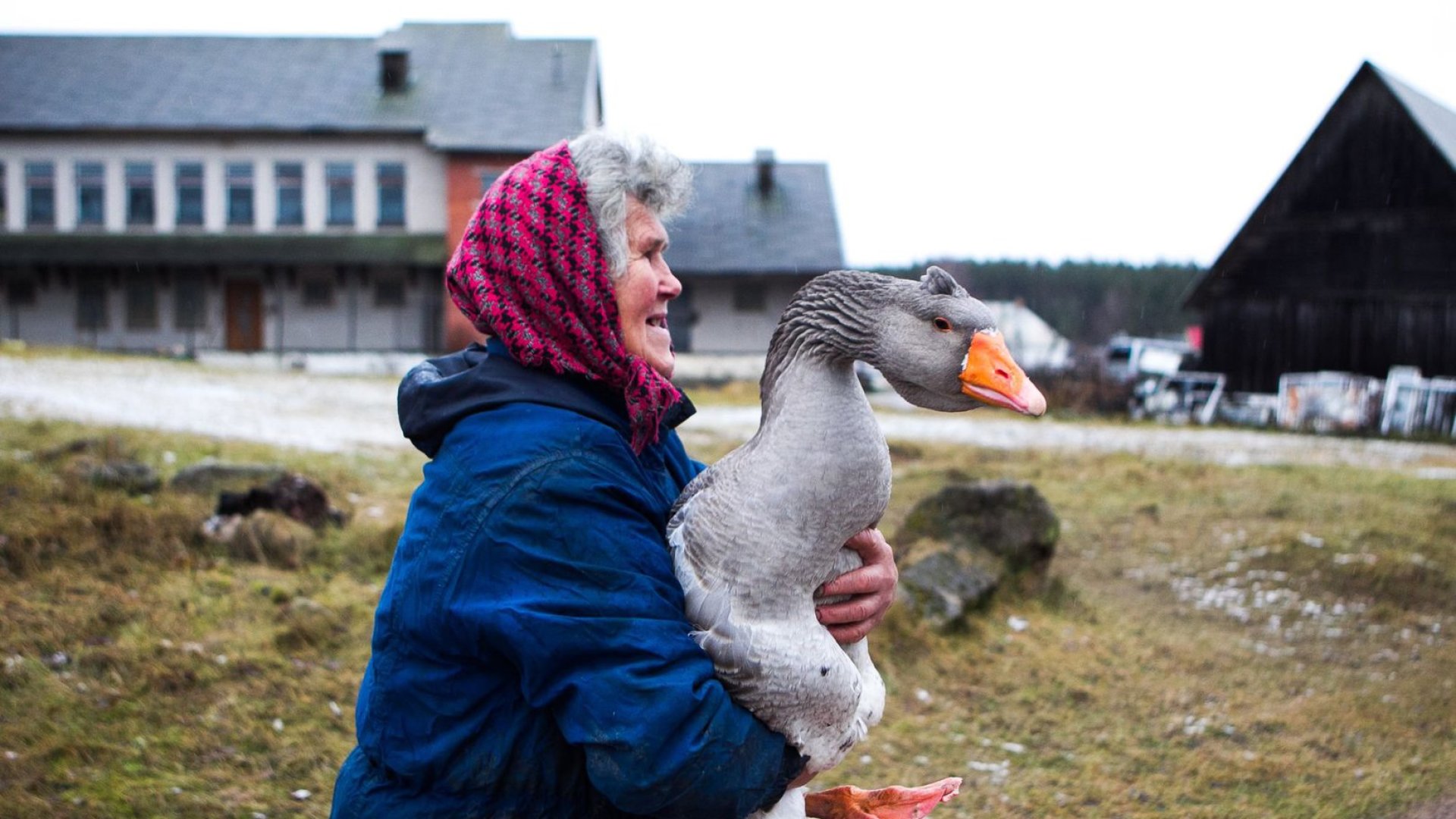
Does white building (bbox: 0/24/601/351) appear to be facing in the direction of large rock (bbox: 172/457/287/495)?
yes

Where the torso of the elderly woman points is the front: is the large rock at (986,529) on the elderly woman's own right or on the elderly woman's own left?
on the elderly woman's own left

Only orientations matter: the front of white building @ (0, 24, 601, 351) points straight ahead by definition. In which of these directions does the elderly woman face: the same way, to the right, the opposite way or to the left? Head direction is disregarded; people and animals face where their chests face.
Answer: to the left

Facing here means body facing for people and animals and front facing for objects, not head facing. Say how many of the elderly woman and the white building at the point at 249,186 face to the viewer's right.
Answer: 1

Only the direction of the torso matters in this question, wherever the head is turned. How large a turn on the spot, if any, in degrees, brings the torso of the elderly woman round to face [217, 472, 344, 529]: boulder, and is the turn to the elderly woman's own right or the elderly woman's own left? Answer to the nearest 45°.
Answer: approximately 90° to the elderly woman's own left

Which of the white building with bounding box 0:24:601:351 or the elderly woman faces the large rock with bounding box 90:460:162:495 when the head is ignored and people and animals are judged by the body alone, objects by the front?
the white building

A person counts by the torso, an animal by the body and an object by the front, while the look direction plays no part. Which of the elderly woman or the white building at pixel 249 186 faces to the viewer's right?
the elderly woman

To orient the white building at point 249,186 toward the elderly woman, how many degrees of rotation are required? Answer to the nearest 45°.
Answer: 0° — it already faces them

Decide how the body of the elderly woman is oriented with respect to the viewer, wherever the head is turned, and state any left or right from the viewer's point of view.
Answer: facing to the right of the viewer

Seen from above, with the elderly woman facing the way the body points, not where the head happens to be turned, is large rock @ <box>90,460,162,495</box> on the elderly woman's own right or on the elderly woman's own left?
on the elderly woman's own left

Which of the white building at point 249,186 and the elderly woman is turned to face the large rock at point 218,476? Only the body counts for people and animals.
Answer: the white building

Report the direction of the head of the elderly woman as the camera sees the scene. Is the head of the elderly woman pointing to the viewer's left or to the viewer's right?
to the viewer's right

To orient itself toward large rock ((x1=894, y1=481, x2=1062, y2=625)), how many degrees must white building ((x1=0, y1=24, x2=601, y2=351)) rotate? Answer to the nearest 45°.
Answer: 0° — it already faces it

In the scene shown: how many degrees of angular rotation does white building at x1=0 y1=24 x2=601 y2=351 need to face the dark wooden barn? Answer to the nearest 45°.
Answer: approximately 45° to its left

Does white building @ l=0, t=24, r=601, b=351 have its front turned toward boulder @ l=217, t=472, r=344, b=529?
yes
